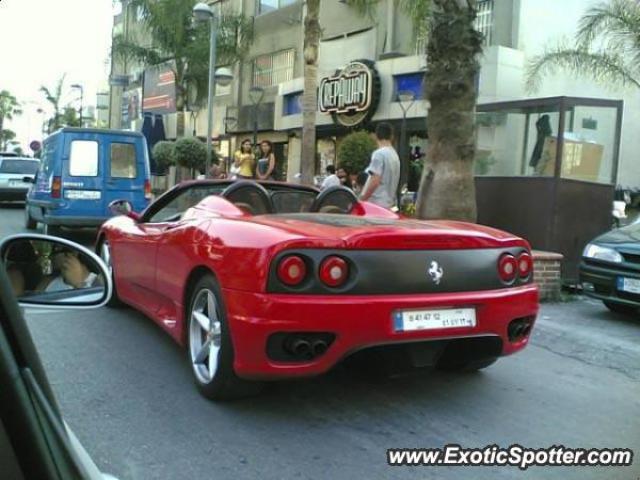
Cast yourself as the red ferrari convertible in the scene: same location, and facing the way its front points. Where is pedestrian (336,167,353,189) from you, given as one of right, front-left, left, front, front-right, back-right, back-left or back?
front-right

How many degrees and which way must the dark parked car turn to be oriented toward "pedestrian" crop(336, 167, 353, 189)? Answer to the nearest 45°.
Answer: approximately 90° to its right

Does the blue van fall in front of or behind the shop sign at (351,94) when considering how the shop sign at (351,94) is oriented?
in front

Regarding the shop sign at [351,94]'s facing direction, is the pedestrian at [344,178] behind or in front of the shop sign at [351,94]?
in front

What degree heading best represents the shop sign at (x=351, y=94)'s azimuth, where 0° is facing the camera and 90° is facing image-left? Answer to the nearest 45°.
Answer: approximately 45°

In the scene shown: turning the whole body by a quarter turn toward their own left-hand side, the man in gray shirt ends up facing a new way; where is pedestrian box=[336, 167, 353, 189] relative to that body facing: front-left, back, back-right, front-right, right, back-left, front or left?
back-right

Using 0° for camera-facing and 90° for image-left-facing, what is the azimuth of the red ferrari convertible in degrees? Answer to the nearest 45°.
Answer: approximately 135°

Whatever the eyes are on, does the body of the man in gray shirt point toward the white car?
yes

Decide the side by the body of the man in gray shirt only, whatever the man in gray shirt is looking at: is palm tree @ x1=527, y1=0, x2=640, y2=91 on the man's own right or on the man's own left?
on the man's own right

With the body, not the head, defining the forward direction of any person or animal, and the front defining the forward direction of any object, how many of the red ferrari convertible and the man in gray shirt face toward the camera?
0

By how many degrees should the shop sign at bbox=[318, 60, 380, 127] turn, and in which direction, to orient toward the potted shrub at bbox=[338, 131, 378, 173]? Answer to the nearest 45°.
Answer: approximately 45° to its left

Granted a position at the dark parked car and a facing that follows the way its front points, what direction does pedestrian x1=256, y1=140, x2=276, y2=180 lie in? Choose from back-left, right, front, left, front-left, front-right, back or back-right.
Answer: right

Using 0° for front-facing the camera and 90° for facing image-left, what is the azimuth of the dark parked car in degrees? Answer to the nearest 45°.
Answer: approximately 45°

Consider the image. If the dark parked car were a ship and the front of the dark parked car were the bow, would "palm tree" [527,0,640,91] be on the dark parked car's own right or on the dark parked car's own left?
on the dark parked car's own right

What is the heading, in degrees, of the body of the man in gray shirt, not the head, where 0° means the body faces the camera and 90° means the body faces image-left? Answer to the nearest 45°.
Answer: approximately 135°

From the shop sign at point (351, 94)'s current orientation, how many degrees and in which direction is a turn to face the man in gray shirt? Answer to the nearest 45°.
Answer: approximately 45° to its left

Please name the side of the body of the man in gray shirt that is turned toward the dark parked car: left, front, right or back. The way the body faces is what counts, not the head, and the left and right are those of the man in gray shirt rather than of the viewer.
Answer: back
